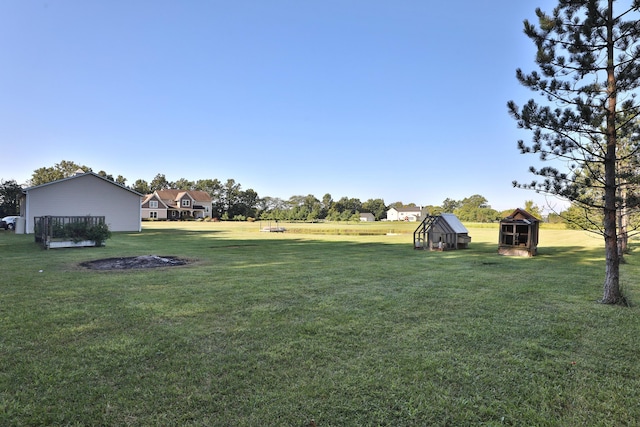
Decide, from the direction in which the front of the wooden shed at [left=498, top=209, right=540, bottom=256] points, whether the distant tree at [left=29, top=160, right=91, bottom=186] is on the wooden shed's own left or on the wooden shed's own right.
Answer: on the wooden shed's own right

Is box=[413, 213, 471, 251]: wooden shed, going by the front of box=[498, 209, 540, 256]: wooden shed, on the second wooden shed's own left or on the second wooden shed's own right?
on the second wooden shed's own right

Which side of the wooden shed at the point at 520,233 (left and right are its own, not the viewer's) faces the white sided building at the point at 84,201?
right

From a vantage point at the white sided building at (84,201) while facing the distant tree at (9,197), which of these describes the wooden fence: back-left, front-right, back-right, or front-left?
back-left

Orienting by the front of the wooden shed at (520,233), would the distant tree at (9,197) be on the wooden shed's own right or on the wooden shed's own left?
on the wooden shed's own right

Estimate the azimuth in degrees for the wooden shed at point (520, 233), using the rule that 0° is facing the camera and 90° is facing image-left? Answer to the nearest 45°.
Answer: approximately 0°
